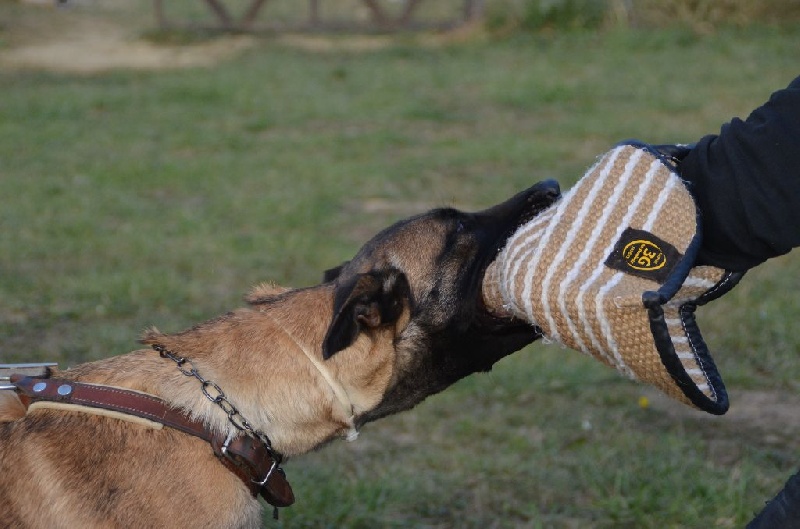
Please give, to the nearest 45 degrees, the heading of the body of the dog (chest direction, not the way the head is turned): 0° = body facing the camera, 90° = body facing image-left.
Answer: approximately 270°
